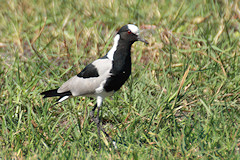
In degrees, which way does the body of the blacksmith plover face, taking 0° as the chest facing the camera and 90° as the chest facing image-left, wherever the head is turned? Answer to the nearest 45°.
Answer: approximately 270°
